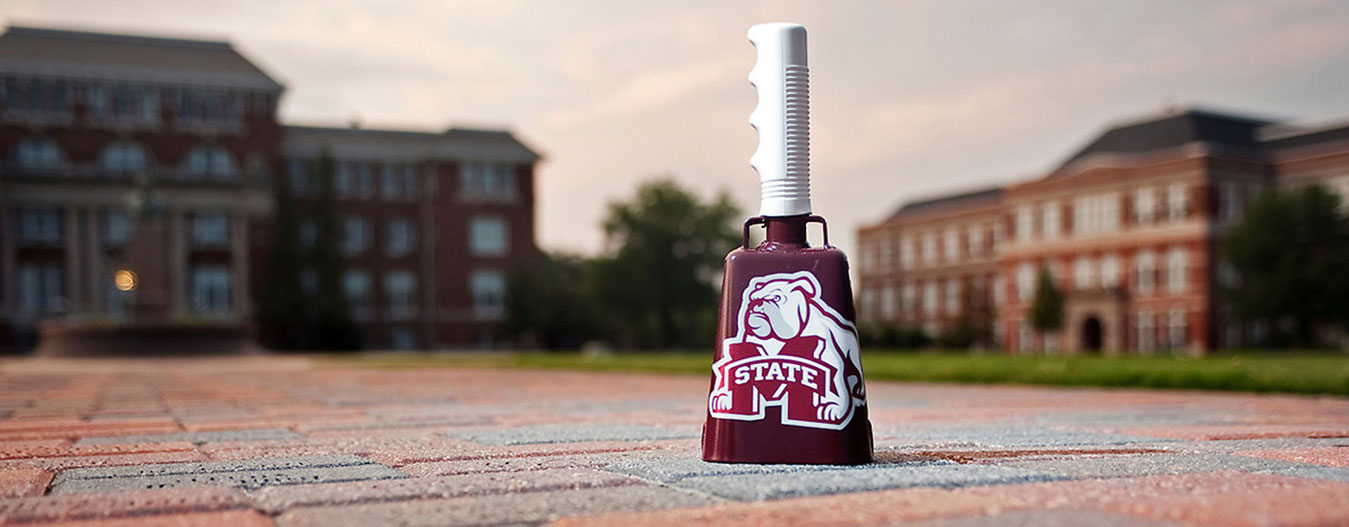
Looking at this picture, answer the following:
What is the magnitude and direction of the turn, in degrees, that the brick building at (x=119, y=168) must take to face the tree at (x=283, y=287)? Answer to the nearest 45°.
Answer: approximately 90° to its left

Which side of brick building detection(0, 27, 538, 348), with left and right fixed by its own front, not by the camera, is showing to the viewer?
front

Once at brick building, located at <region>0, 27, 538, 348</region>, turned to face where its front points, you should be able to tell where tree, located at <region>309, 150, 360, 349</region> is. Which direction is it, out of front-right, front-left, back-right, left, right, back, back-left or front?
left

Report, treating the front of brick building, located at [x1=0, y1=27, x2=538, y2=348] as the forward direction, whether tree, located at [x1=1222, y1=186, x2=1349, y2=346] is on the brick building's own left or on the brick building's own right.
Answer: on the brick building's own left
